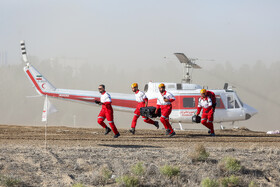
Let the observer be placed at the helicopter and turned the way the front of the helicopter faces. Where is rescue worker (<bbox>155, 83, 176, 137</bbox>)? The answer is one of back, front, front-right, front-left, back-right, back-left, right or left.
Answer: right

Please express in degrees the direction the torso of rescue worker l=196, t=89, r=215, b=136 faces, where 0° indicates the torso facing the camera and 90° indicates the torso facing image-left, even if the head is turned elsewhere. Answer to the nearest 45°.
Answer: approximately 45°

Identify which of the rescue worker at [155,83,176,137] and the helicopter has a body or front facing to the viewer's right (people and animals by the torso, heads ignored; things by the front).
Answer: the helicopter

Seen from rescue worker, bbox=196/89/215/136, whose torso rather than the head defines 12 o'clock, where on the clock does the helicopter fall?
The helicopter is roughly at 4 o'clock from the rescue worker.

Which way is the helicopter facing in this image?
to the viewer's right

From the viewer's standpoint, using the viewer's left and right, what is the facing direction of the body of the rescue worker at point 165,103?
facing the viewer and to the left of the viewer
